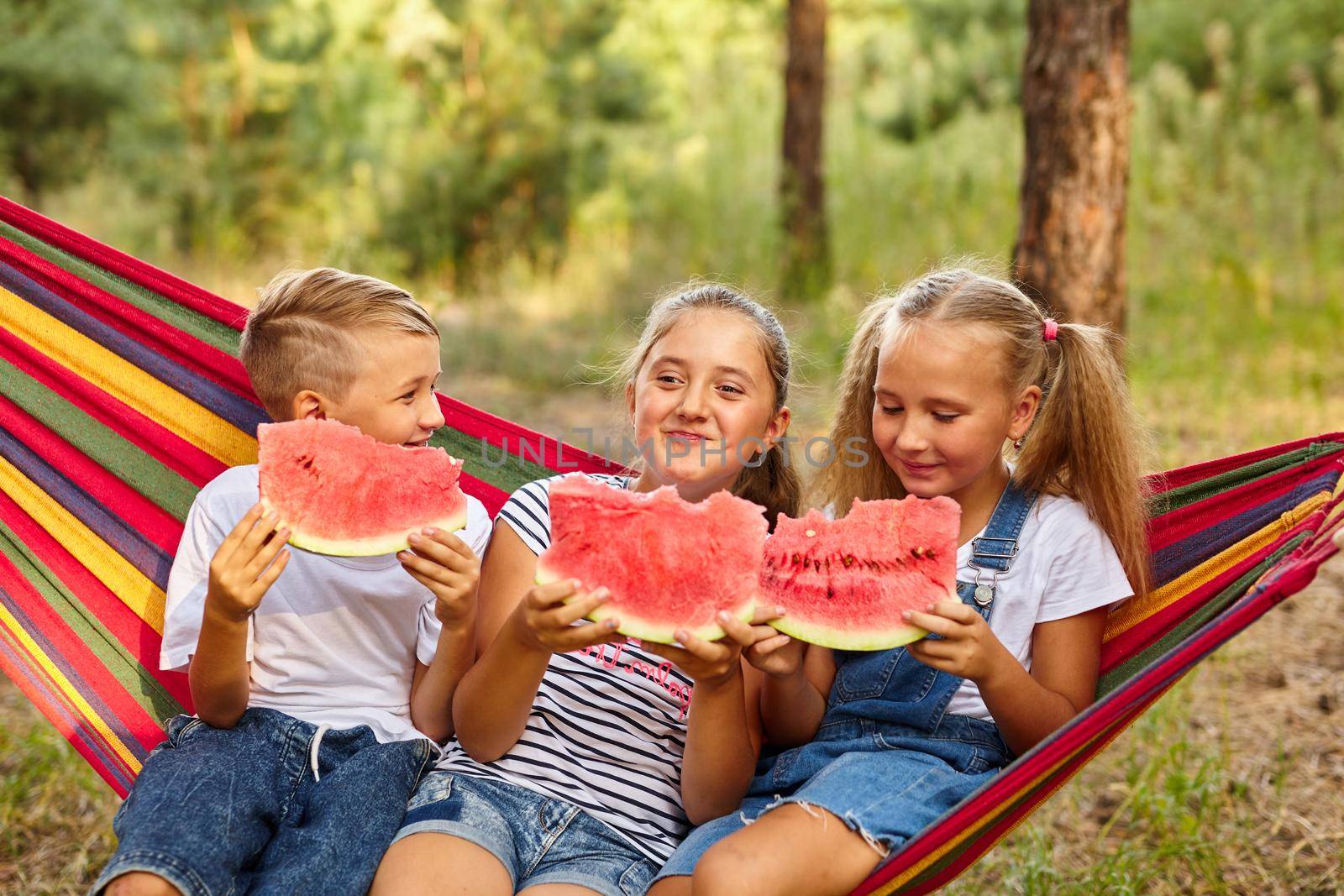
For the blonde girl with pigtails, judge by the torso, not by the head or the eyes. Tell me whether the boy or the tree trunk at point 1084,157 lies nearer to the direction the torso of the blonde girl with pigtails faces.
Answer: the boy

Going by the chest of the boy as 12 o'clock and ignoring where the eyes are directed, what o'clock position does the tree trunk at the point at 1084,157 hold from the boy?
The tree trunk is roughly at 8 o'clock from the boy.

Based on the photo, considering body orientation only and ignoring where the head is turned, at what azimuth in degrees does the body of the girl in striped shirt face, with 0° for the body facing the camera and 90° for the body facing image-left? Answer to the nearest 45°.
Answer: approximately 0°

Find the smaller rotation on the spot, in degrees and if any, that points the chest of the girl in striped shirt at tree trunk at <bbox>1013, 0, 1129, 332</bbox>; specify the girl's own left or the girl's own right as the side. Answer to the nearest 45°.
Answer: approximately 135° to the girl's own left

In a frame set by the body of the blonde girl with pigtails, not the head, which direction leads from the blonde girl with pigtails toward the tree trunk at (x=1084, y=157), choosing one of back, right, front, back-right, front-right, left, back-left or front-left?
back-right

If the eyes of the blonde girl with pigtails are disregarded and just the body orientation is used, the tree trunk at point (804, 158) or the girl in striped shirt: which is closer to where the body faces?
the girl in striped shirt

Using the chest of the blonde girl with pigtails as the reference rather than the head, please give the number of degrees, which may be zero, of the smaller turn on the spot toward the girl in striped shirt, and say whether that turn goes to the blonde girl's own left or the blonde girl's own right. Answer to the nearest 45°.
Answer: approximately 45° to the blonde girl's own right

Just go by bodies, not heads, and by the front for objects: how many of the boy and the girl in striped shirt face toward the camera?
2

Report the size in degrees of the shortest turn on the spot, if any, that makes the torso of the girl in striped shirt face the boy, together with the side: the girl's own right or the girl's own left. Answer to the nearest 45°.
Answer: approximately 90° to the girl's own right

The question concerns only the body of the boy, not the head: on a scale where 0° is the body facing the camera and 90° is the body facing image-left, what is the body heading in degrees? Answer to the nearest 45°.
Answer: approximately 0°
